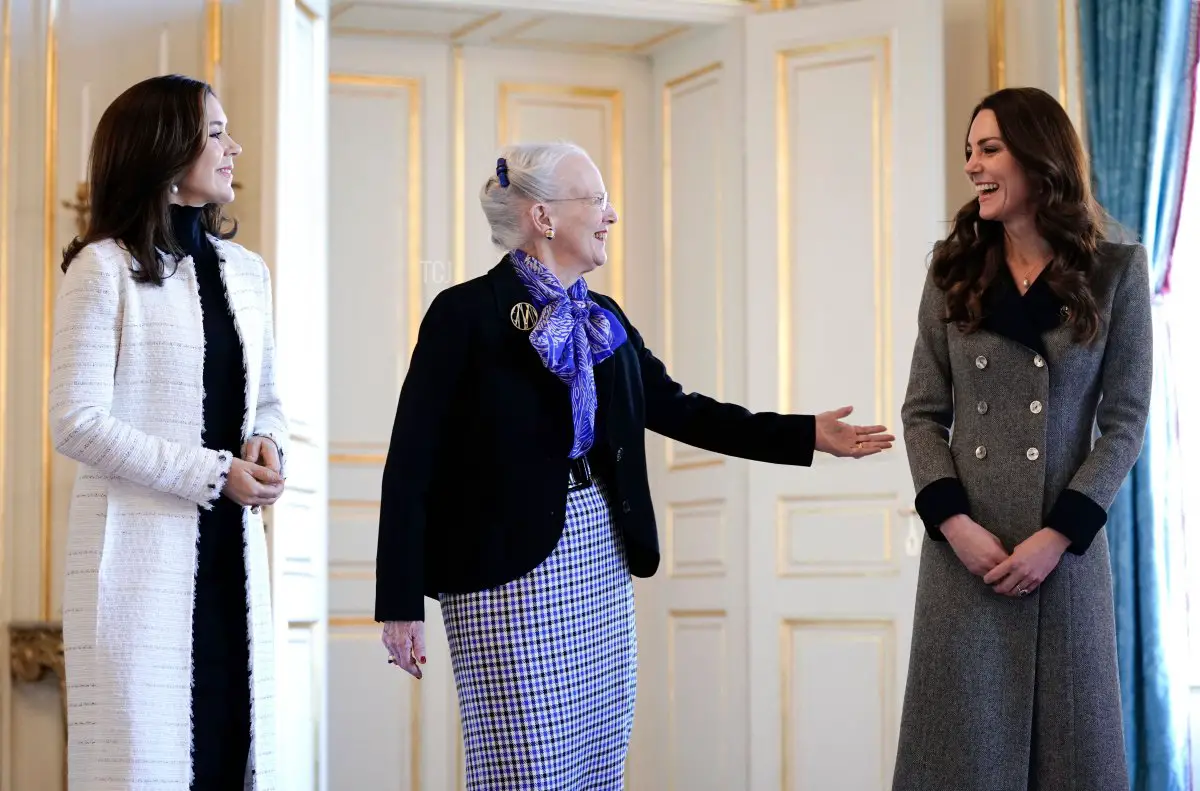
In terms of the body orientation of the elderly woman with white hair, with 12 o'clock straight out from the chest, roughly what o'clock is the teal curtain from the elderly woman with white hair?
The teal curtain is roughly at 9 o'clock from the elderly woman with white hair.

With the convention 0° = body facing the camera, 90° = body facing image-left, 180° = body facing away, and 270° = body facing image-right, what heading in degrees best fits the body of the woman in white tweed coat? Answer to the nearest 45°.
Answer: approximately 315°

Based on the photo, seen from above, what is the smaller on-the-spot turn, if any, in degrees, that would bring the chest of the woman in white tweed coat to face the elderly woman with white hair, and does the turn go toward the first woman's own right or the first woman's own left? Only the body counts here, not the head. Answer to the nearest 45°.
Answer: approximately 45° to the first woman's own left

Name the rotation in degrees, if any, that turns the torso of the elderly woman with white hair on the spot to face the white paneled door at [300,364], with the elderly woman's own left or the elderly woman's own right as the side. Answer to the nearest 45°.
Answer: approximately 180°

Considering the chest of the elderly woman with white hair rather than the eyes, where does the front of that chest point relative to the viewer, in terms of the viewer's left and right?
facing the viewer and to the right of the viewer

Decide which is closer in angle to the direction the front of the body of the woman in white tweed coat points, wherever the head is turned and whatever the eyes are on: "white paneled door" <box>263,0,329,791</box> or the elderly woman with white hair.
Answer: the elderly woman with white hair

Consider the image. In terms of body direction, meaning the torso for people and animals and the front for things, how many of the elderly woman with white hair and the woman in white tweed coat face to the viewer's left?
0

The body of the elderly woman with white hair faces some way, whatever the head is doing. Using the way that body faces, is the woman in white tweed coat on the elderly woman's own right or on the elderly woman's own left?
on the elderly woman's own right

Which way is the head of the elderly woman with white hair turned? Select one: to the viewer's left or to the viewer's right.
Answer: to the viewer's right

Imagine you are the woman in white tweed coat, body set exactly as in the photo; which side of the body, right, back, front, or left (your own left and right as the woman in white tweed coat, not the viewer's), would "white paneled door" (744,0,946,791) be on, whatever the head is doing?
left

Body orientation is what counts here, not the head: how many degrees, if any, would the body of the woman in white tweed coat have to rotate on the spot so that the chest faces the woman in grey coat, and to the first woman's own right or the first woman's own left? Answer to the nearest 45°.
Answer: approximately 45° to the first woman's own left
